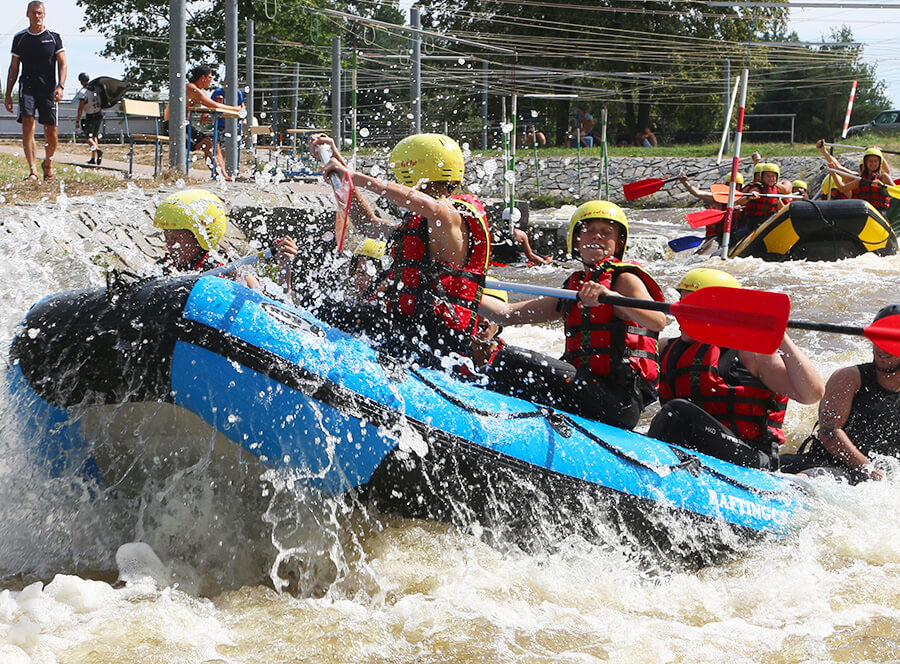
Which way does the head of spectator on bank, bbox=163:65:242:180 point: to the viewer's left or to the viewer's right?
to the viewer's right

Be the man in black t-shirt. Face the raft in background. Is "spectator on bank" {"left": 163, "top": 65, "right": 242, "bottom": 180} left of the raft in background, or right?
left

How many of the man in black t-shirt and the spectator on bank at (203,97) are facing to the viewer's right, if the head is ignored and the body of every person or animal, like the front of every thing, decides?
1

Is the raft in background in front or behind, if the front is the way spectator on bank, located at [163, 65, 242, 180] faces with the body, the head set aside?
in front

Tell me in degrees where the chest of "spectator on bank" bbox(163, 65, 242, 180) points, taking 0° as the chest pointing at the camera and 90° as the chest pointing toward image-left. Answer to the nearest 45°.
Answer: approximately 270°

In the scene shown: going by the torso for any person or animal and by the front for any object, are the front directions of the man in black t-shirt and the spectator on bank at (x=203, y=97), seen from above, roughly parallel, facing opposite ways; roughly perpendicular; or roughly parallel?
roughly perpendicular

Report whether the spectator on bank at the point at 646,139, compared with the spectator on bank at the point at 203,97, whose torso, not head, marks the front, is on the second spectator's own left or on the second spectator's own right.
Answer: on the second spectator's own left

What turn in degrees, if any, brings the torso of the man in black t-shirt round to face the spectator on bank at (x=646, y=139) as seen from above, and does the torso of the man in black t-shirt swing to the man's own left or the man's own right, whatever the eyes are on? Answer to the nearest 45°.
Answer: approximately 135° to the man's own left

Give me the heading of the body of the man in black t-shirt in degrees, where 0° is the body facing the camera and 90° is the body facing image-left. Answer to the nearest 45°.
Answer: approximately 0°

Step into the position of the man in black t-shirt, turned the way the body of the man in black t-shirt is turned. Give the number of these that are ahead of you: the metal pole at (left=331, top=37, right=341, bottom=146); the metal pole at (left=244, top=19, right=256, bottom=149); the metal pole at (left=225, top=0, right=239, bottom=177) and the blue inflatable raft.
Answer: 1

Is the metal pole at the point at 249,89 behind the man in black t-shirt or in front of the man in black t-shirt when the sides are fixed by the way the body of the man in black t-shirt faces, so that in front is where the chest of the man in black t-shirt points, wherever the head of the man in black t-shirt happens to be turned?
behind

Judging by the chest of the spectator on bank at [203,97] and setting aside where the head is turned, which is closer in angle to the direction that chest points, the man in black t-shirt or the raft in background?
the raft in background
